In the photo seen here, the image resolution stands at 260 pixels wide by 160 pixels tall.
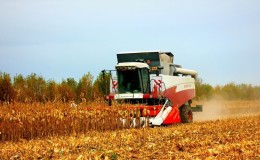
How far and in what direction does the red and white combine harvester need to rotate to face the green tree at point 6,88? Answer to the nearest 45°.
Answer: approximately 90° to its right

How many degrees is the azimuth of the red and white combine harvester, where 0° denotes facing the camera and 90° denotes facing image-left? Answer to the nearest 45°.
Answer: approximately 45°

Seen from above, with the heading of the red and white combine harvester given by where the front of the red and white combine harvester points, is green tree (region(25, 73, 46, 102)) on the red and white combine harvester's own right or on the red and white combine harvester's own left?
on the red and white combine harvester's own right

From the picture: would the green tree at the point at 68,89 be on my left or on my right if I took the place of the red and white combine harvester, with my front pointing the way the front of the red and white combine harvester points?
on my right

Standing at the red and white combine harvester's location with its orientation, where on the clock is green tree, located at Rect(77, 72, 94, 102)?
The green tree is roughly at 4 o'clock from the red and white combine harvester.
